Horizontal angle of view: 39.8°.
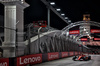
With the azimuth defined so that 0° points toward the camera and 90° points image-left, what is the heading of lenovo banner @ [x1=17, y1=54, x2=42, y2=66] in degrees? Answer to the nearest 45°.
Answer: approximately 315°

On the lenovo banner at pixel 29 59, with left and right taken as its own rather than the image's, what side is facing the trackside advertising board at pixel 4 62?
right

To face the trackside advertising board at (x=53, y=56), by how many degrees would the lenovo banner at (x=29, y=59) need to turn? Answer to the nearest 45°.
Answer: approximately 90° to its left
